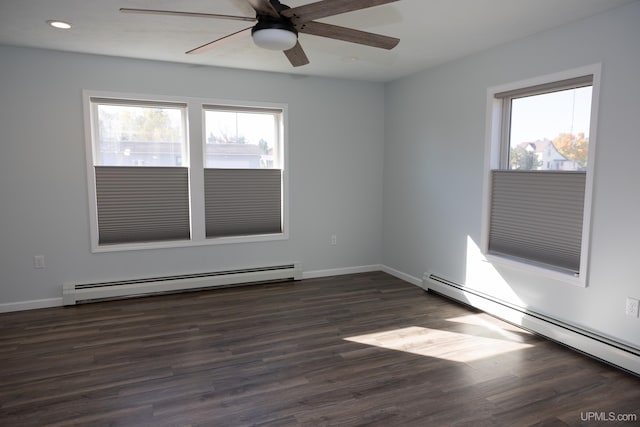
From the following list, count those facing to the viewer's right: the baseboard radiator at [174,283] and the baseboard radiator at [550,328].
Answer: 0

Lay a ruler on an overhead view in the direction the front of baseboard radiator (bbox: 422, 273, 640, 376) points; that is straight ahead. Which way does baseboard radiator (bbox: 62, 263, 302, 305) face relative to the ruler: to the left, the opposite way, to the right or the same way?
to the left

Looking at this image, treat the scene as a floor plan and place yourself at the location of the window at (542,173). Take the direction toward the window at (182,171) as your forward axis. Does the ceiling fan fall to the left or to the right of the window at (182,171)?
left

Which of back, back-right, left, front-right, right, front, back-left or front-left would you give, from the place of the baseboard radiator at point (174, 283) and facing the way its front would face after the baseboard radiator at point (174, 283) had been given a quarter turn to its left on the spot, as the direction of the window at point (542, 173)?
front-right

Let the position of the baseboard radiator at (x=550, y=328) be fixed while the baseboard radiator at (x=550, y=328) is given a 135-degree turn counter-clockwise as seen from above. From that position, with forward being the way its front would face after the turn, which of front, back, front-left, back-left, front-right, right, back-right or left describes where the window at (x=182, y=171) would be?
back

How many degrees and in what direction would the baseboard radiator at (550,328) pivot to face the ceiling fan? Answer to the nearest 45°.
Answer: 0° — it already faces it

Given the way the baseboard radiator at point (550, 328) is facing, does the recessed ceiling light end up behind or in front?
in front

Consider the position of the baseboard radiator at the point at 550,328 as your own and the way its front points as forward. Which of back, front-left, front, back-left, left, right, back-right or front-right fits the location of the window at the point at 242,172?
front-right

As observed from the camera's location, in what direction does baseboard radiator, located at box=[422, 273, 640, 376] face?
facing the viewer and to the left of the viewer

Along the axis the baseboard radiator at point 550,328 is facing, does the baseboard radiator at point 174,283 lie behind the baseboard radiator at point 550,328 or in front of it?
in front
